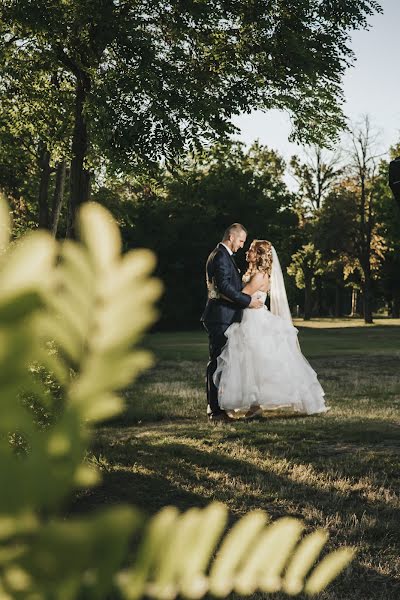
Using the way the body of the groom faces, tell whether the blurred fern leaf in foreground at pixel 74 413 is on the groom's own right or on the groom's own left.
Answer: on the groom's own right

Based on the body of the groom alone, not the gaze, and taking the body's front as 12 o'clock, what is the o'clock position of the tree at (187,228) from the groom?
The tree is roughly at 9 o'clock from the groom.

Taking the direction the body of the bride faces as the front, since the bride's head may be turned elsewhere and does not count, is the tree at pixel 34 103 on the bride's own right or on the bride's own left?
on the bride's own right

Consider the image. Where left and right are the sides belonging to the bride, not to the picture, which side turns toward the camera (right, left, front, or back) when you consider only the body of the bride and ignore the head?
left

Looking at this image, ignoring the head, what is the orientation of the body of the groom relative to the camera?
to the viewer's right

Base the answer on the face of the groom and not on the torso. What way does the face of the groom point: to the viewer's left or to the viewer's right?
to the viewer's right

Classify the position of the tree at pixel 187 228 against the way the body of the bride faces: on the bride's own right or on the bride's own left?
on the bride's own right

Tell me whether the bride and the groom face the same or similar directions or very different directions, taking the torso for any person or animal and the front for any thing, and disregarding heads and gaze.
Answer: very different directions
